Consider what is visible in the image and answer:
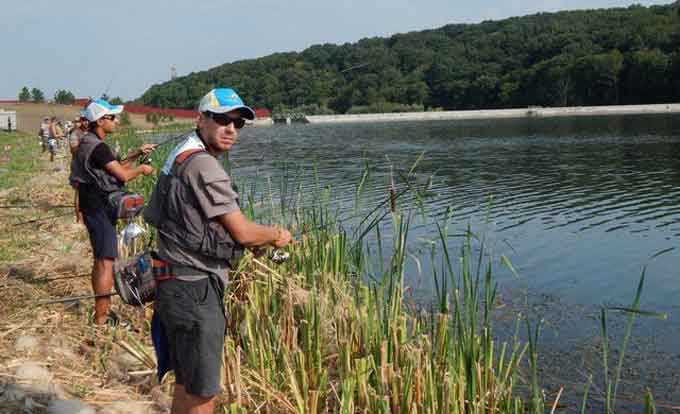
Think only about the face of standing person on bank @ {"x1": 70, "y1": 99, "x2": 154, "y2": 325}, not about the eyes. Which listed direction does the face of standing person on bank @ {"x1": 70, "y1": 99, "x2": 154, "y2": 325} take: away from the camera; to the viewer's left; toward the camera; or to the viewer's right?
to the viewer's right

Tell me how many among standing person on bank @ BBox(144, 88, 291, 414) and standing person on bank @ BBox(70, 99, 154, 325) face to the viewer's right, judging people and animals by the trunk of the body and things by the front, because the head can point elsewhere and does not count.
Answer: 2

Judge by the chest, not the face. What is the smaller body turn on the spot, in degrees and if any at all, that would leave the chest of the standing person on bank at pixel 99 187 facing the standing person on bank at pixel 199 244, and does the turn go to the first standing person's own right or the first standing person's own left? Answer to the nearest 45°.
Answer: approximately 90° to the first standing person's own right

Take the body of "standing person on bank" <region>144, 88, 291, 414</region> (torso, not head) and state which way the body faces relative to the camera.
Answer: to the viewer's right

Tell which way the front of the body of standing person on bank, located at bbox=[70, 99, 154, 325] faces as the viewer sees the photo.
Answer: to the viewer's right

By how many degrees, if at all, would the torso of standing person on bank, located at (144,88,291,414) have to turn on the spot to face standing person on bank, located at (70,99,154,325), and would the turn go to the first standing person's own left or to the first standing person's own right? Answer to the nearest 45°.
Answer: approximately 90° to the first standing person's own left
